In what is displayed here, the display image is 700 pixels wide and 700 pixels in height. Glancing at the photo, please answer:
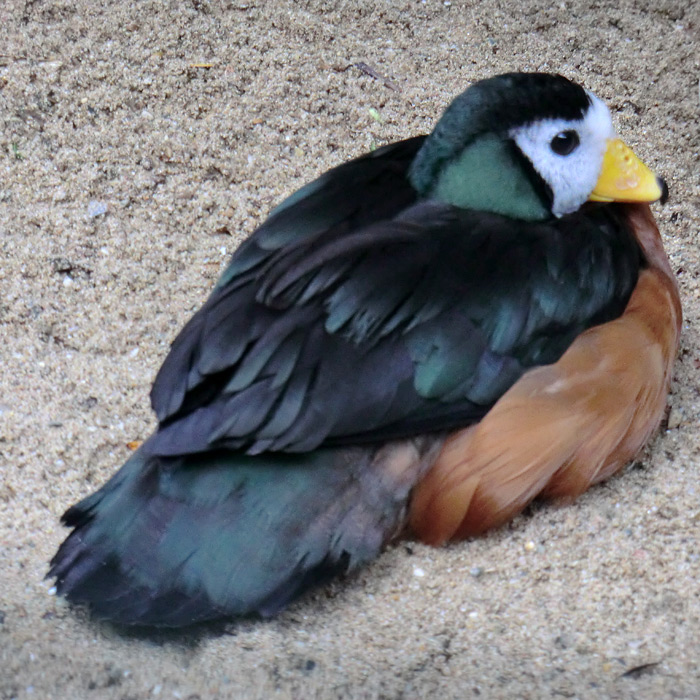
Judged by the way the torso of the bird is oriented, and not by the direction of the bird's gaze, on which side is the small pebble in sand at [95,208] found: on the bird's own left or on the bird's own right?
on the bird's own left

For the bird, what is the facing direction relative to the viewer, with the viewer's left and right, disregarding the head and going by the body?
facing away from the viewer and to the right of the viewer
